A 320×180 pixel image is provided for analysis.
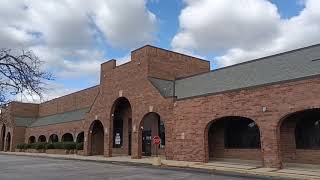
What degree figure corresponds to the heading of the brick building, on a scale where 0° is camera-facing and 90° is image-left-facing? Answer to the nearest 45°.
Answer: approximately 45°
